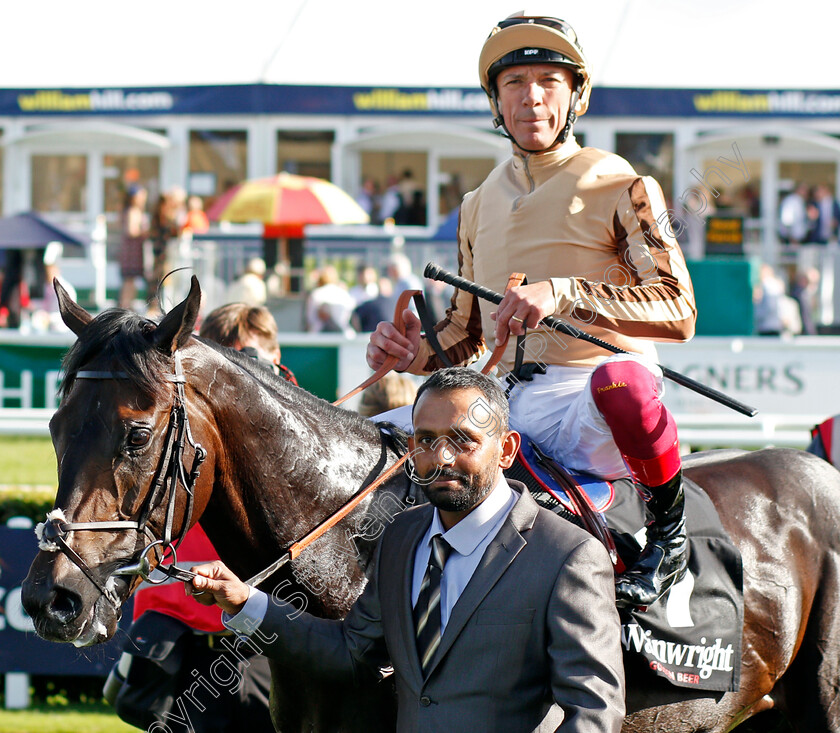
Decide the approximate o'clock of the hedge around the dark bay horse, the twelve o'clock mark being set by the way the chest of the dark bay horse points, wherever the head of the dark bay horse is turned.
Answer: The hedge is roughly at 2 o'clock from the dark bay horse.

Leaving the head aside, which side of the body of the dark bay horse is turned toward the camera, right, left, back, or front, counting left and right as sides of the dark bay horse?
left

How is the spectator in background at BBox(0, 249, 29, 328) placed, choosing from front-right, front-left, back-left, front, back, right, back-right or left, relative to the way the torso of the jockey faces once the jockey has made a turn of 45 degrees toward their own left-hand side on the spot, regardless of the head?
back-right

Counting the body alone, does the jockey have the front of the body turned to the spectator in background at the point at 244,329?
no

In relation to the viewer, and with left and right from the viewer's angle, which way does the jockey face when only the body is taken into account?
facing the viewer and to the left of the viewer

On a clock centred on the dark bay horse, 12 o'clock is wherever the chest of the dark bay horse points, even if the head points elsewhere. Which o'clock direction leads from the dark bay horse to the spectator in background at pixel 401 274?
The spectator in background is roughly at 3 o'clock from the dark bay horse.

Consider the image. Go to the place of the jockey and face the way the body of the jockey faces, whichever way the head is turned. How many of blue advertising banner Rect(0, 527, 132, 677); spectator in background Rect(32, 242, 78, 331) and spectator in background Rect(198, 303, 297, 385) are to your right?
3

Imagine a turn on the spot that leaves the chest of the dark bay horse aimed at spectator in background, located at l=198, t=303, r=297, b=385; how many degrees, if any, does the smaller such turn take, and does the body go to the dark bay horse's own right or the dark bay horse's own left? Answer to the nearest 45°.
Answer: approximately 90° to the dark bay horse's own right

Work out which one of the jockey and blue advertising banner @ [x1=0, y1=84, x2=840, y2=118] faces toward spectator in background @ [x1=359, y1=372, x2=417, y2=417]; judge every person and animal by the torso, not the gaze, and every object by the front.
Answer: the blue advertising banner

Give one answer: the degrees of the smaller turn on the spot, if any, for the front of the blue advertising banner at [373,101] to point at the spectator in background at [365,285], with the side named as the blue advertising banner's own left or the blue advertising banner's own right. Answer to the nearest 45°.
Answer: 0° — it already faces them

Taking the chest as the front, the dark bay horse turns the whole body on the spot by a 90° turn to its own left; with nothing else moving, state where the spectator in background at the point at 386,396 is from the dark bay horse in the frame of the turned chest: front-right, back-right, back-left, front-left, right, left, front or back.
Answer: back

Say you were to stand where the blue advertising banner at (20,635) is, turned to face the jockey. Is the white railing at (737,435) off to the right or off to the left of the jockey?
left

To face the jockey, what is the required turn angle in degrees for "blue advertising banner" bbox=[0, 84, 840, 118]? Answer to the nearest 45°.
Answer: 0° — it already faces them

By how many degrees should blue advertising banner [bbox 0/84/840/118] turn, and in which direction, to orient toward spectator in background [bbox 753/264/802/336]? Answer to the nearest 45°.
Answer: approximately 45° to its left

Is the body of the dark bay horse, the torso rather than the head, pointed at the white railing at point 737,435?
no

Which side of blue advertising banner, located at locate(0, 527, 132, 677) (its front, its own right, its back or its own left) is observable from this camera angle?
front

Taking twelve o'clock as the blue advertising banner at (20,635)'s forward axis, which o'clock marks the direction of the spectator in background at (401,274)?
The spectator in background is roughly at 7 o'clock from the blue advertising banner.

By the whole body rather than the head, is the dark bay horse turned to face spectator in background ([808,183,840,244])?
no

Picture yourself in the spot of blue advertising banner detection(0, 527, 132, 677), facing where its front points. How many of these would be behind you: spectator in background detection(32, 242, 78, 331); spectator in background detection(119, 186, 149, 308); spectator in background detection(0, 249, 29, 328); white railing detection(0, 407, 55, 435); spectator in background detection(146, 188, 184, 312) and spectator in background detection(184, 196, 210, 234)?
6
